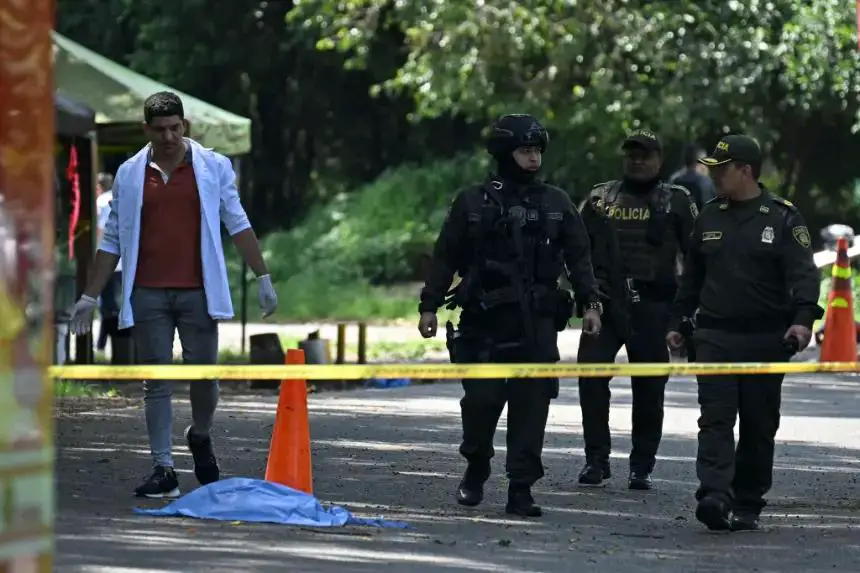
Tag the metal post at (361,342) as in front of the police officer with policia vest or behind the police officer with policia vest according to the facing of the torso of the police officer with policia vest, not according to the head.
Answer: behind

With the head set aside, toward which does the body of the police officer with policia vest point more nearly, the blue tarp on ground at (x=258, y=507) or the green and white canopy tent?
the blue tarp on ground

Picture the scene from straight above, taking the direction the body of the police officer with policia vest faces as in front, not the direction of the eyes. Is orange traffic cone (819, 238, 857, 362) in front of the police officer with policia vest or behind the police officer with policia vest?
behind

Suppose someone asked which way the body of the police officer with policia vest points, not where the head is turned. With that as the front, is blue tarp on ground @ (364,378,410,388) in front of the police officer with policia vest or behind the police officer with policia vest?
behind

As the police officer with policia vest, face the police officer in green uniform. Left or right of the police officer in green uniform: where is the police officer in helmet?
right

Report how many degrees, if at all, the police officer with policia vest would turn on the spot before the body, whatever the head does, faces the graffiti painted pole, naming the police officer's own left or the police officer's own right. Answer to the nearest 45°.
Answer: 0° — they already face it

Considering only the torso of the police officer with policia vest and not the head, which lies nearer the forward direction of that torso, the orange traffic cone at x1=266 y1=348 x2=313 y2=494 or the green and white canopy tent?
the orange traffic cone

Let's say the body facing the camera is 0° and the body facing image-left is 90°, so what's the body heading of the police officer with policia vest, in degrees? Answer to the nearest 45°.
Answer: approximately 0°

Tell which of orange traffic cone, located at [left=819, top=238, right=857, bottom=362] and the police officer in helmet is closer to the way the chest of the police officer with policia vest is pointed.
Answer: the police officer in helmet

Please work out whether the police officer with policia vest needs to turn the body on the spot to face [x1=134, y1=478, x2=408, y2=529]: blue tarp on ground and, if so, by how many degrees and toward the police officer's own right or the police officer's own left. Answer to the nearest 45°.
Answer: approximately 45° to the police officer's own right

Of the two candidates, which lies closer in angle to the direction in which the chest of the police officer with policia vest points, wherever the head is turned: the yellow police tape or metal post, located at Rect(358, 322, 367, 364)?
the yellow police tape

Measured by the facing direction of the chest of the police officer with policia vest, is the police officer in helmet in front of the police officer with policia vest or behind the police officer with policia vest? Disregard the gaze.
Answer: in front
